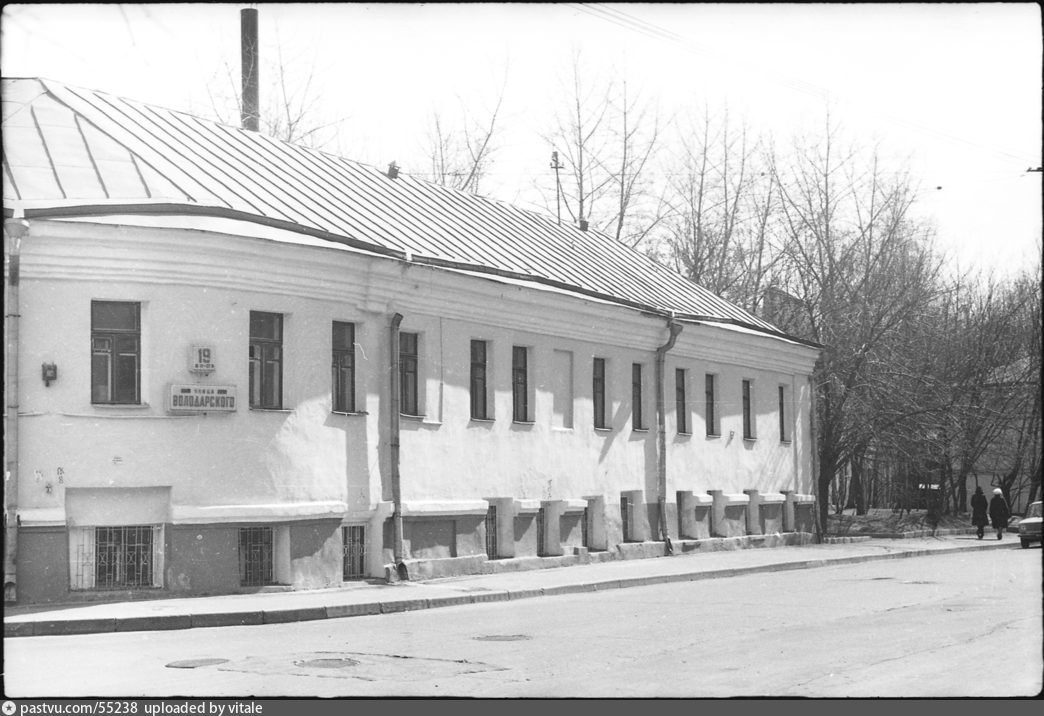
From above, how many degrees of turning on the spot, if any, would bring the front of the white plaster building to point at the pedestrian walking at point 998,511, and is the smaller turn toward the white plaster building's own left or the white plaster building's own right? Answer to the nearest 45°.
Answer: approximately 90° to the white plaster building's own left

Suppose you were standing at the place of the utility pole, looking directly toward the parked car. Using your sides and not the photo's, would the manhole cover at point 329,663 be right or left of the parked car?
right

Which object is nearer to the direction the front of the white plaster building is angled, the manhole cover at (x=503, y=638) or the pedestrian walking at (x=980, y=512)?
the manhole cover

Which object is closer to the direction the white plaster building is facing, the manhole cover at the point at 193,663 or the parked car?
the manhole cover

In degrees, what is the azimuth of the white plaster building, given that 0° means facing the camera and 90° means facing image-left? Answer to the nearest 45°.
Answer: approximately 315°

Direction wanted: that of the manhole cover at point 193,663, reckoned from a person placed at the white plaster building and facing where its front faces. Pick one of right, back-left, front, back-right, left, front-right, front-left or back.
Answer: front-right

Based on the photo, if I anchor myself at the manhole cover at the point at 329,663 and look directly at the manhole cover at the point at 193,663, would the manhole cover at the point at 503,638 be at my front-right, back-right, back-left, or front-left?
back-right

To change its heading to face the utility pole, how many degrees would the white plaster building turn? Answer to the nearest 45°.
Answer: approximately 135° to its left

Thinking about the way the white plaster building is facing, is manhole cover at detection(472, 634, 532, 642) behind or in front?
in front

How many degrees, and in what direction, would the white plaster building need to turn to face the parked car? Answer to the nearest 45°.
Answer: approximately 90° to its left

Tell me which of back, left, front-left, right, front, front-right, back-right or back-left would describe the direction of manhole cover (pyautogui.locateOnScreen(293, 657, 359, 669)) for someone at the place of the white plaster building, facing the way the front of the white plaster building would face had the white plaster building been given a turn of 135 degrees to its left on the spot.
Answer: back

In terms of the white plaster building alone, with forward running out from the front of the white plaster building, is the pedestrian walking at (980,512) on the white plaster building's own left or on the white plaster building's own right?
on the white plaster building's own left

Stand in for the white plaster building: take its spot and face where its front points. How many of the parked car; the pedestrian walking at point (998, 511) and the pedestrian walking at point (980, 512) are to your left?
3
